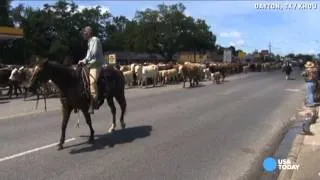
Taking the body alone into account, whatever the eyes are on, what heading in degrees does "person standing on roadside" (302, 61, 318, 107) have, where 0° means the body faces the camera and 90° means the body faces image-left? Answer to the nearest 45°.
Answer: approximately 90°

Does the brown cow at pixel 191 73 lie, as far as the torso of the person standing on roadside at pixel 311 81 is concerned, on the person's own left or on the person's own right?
on the person's own right

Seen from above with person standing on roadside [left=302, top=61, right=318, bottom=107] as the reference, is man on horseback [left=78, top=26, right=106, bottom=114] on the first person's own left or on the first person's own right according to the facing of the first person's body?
on the first person's own left

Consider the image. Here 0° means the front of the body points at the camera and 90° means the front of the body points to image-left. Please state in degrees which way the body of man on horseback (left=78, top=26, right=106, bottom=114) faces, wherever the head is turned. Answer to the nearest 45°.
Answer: approximately 90°

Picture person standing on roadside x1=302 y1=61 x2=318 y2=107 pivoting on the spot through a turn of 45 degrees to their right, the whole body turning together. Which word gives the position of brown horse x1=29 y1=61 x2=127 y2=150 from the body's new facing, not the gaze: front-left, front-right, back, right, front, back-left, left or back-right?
left

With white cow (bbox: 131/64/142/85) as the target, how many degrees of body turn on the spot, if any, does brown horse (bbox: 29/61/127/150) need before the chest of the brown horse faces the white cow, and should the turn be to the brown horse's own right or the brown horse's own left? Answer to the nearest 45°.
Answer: approximately 135° to the brown horse's own right

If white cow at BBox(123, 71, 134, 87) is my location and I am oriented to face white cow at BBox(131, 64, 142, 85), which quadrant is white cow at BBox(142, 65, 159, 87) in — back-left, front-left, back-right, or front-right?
front-right

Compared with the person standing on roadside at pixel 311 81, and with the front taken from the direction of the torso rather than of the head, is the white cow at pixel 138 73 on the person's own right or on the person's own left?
on the person's own right

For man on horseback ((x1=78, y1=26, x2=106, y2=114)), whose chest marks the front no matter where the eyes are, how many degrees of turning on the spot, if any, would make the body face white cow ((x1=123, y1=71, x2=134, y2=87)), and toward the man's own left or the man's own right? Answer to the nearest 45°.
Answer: approximately 90° to the man's own right

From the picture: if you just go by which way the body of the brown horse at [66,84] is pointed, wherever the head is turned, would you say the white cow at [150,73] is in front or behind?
behind

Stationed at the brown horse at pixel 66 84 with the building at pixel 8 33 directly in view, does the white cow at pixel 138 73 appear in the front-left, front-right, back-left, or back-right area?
front-right

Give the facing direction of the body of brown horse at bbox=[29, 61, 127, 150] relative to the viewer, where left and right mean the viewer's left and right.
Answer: facing the viewer and to the left of the viewer
